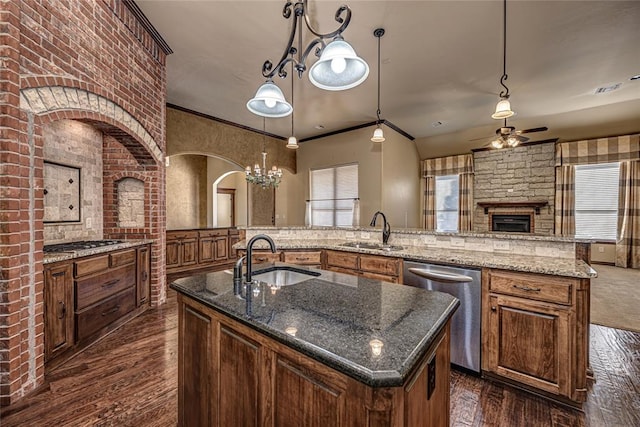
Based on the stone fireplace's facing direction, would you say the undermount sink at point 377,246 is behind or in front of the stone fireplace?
in front

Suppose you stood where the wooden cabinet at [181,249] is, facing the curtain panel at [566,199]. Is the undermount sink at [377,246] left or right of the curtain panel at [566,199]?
right

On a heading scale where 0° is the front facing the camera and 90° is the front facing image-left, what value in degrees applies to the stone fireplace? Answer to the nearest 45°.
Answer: approximately 0°

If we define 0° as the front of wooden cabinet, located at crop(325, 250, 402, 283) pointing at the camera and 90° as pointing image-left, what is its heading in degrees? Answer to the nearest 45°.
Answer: approximately 45°

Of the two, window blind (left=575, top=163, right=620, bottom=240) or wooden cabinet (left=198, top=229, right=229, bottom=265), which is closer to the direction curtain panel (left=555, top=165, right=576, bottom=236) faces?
the wooden cabinet

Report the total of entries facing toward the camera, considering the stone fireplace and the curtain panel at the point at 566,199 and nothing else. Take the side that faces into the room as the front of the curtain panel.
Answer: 2

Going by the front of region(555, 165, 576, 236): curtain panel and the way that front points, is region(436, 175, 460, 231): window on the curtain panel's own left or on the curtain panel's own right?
on the curtain panel's own right

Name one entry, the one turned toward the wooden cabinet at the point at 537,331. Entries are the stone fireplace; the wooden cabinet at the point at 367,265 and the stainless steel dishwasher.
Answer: the stone fireplace

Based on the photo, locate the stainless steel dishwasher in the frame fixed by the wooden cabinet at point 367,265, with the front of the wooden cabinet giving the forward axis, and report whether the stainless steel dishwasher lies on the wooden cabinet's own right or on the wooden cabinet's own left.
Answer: on the wooden cabinet's own left
